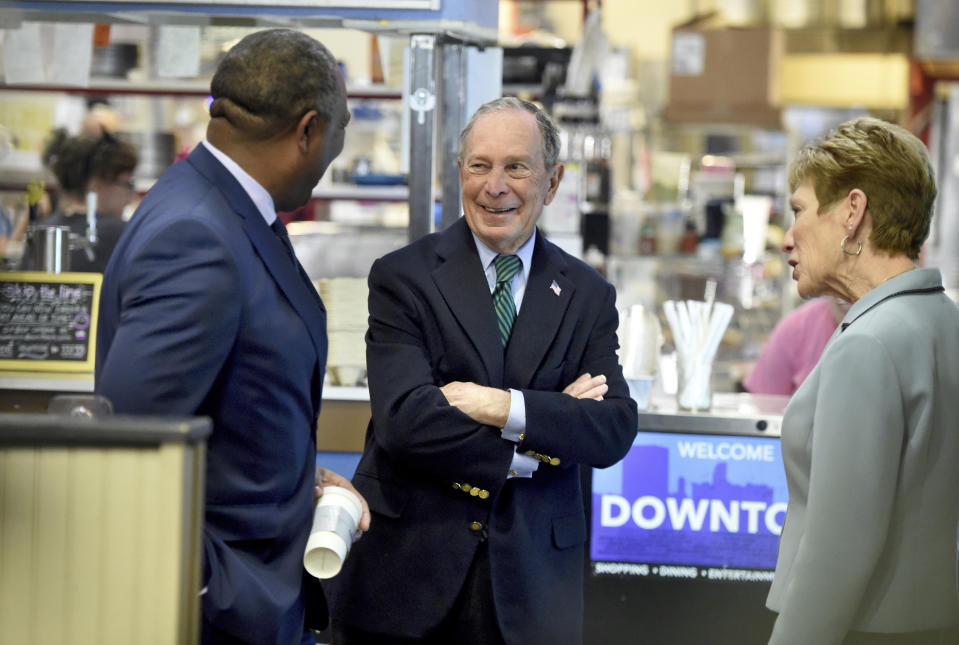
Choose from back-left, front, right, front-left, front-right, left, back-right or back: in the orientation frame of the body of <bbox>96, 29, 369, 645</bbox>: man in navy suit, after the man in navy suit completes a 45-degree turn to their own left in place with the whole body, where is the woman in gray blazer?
front-right

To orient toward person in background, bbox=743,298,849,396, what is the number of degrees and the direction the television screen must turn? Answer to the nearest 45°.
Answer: approximately 180°

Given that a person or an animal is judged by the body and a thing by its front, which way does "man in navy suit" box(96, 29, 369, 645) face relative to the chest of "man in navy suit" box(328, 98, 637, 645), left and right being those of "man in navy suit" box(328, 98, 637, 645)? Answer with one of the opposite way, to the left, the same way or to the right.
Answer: to the left

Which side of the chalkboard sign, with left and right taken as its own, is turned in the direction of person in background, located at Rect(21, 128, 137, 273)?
back

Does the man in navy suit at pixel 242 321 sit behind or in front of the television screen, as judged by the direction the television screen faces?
in front

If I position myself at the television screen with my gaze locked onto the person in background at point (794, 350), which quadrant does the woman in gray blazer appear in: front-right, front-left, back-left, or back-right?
back-right

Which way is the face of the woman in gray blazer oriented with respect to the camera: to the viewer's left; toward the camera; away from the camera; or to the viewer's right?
to the viewer's left

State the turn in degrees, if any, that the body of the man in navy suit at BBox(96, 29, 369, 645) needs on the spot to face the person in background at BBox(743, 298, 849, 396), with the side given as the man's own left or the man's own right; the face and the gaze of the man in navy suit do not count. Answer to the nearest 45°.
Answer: approximately 45° to the man's own left

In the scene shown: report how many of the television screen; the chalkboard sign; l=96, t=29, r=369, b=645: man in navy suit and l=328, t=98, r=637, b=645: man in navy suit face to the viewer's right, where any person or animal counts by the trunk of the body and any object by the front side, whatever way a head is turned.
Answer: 1

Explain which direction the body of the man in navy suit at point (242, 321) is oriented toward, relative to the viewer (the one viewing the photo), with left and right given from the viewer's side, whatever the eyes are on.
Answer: facing to the right of the viewer

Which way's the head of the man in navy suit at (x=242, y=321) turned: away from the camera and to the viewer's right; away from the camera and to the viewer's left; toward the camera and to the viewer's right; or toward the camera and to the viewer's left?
away from the camera and to the viewer's right

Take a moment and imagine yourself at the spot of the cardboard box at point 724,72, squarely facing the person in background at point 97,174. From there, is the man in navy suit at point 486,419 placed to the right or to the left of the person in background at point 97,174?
left

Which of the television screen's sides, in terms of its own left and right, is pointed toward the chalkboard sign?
right

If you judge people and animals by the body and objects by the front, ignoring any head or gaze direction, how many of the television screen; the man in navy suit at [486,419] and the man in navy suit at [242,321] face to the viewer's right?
1
